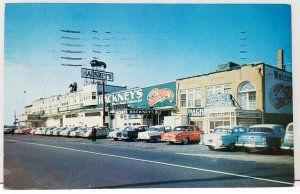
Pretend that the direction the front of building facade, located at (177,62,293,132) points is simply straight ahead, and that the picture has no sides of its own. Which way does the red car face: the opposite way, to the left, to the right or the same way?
the opposite way

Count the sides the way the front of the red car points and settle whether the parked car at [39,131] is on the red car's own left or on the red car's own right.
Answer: on the red car's own left

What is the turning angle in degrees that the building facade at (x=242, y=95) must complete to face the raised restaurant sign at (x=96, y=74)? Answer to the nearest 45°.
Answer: approximately 45° to its right

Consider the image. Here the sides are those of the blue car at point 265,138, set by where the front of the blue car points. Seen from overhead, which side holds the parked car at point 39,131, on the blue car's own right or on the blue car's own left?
on the blue car's own left

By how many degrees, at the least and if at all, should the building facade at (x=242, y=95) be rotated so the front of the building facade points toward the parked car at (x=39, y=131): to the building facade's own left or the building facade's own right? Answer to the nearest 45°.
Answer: approximately 90° to the building facade's own right

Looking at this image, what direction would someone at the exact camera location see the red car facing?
facing away from the viewer and to the right of the viewer

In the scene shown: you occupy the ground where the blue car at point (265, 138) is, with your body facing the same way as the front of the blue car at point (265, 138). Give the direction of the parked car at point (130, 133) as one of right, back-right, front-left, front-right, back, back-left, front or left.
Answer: left

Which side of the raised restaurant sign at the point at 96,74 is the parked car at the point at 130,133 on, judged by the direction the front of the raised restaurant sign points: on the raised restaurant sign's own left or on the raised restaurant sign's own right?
on the raised restaurant sign's own left
